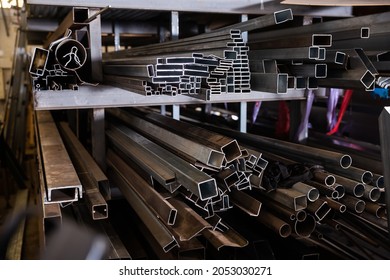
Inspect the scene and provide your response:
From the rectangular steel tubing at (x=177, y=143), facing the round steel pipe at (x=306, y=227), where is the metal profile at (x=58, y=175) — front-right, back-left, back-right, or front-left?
back-right

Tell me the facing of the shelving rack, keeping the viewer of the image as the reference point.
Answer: facing the viewer
